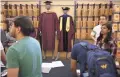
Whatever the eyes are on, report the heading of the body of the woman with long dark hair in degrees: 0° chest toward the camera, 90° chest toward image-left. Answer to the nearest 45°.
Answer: approximately 45°
